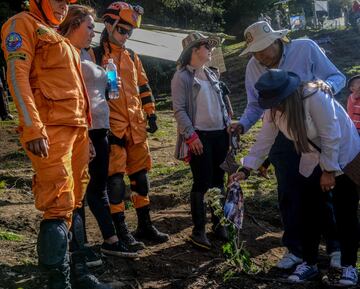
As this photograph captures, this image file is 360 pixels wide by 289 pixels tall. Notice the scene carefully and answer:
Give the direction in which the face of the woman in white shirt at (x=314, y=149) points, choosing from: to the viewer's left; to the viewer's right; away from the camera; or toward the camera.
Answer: to the viewer's left

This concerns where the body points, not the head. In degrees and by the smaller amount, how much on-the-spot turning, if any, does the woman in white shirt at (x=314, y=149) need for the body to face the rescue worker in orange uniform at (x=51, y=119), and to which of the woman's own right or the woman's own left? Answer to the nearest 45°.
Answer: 0° — they already face them

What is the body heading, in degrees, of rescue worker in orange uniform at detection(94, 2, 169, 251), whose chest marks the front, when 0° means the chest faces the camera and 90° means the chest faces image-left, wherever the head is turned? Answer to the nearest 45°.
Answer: approximately 315°

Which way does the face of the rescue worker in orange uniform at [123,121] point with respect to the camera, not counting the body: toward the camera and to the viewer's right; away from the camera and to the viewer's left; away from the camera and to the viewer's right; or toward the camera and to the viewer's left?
toward the camera and to the viewer's right

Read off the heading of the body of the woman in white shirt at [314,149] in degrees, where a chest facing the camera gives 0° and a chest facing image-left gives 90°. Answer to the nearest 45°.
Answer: approximately 45°

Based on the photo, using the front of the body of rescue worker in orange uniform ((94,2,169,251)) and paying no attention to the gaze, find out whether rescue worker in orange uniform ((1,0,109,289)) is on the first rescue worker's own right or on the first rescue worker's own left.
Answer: on the first rescue worker's own right

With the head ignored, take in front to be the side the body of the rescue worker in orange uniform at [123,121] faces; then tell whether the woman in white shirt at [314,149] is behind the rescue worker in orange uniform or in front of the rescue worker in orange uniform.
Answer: in front

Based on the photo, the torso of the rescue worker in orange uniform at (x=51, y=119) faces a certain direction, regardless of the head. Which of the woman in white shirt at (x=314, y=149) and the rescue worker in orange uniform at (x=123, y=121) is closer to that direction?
the woman in white shirt

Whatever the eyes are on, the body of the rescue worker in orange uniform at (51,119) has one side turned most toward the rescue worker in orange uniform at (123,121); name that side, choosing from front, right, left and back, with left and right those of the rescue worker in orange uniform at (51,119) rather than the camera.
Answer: left

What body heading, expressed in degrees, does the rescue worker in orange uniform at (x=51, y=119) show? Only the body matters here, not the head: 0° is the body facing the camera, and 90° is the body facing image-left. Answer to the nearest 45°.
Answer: approximately 315°
